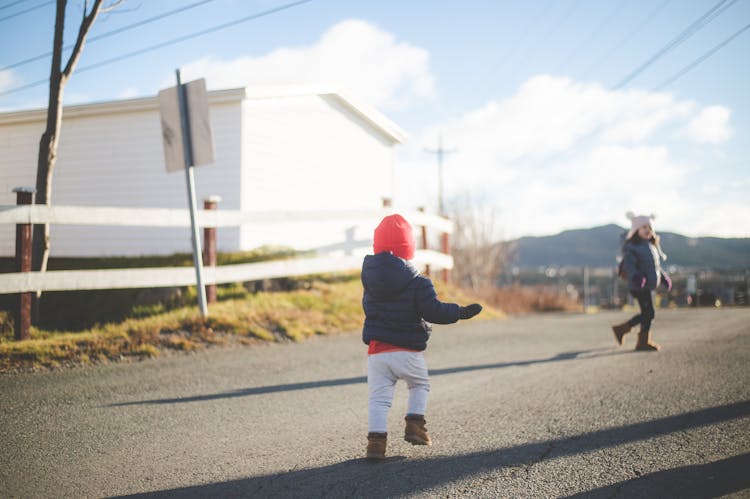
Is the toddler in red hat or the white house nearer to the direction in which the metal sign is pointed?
the white house

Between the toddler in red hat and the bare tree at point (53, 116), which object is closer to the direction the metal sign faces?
the bare tree

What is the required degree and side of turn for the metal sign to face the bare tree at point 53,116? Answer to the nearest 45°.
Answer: approximately 45° to its left

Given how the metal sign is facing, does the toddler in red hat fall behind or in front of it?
behind

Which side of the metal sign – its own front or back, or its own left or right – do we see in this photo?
back

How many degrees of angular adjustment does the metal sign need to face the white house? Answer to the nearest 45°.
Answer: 0° — it already faces it
